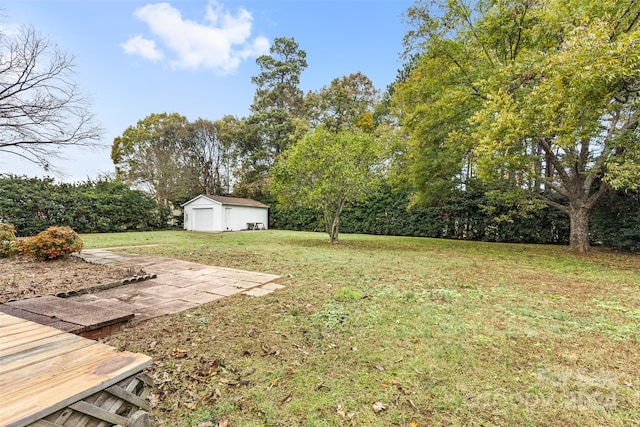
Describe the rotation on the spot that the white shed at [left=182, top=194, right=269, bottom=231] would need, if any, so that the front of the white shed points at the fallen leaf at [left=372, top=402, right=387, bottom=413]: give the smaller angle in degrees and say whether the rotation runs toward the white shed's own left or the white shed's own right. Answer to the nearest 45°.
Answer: approximately 45° to the white shed's own left

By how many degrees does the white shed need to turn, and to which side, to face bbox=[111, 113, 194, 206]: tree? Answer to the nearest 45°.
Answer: approximately 90° to its right

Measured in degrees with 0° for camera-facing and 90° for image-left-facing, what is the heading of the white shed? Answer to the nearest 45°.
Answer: approximately 45°

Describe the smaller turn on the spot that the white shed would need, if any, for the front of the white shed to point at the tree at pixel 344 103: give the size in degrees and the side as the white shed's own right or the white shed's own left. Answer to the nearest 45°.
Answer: approximately 135° to the white shed's own left

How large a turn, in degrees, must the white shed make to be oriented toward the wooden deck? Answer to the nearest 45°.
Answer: approximately 45° to its left

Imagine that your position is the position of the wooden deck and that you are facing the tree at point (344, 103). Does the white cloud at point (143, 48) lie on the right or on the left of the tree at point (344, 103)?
left

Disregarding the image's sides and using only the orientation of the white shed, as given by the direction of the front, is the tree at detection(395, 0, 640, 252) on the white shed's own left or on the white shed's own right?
on the white shed's own left

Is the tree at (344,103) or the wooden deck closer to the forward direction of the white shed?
the wooden deck
